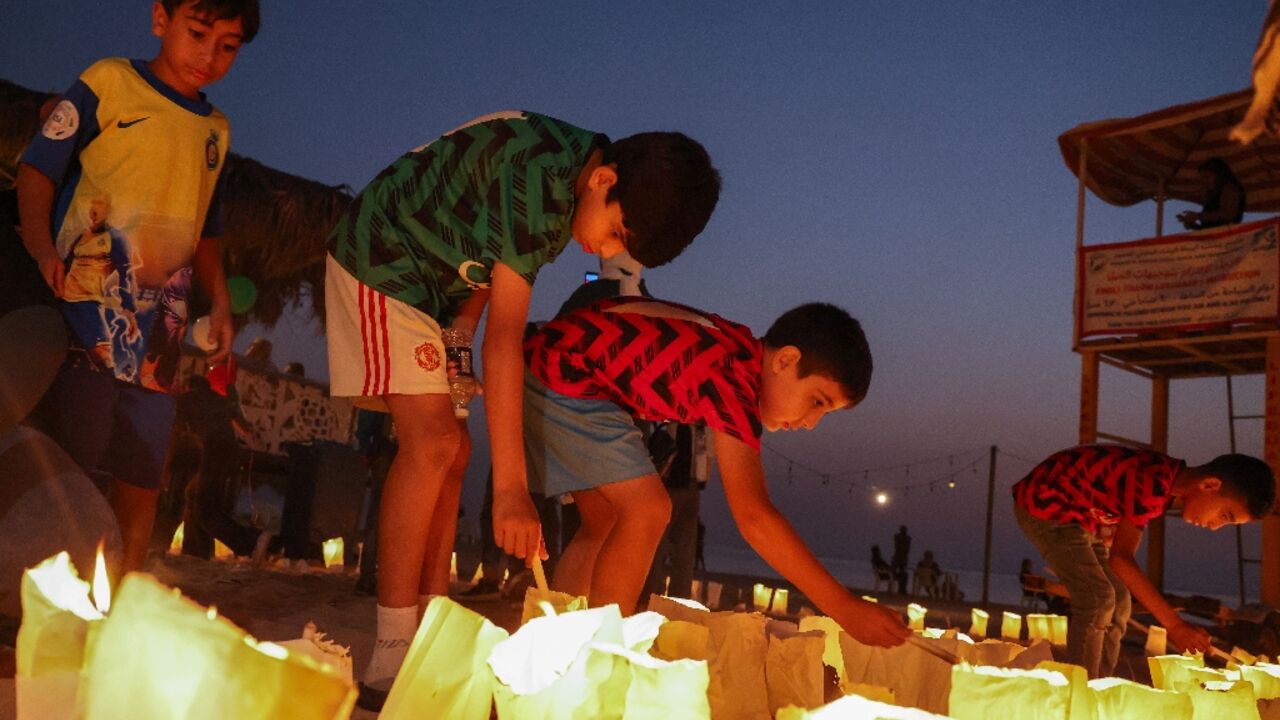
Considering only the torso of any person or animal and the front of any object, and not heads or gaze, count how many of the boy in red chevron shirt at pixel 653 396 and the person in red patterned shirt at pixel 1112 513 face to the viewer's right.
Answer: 2

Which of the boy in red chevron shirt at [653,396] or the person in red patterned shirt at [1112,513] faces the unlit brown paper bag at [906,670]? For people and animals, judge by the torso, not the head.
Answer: the boy in red chevron shirt

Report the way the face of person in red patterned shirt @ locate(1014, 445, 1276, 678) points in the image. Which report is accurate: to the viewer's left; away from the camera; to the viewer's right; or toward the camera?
to the viewer's right

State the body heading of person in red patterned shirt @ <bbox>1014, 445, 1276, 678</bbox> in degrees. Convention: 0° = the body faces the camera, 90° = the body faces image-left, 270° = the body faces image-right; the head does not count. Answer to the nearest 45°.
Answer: approximately 270°

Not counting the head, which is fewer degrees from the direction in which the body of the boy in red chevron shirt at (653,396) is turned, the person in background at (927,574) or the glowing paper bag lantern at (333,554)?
the person in background

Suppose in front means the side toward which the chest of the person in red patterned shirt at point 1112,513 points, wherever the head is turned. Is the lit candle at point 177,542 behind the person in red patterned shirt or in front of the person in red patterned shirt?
behind

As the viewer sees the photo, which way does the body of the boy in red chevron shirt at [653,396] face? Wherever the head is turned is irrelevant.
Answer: to the viewer's right

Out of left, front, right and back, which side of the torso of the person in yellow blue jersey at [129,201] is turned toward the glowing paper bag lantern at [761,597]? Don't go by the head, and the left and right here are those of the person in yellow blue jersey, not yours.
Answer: left

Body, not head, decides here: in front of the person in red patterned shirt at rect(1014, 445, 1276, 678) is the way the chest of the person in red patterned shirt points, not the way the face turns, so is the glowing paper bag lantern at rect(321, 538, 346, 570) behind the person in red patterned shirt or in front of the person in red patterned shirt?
behind

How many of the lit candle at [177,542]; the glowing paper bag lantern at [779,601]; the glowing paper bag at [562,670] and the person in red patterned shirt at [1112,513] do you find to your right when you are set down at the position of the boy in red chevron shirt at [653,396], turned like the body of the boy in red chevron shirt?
1

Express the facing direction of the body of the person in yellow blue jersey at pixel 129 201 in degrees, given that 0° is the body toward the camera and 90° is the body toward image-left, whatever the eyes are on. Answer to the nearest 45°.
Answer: approximately 315°
